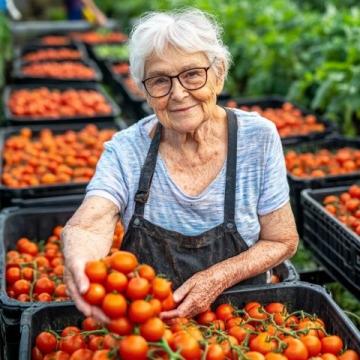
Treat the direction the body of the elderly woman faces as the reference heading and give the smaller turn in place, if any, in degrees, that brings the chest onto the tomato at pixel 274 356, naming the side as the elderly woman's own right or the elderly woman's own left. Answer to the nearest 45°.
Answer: approximately 45° to the elderly woman's own left

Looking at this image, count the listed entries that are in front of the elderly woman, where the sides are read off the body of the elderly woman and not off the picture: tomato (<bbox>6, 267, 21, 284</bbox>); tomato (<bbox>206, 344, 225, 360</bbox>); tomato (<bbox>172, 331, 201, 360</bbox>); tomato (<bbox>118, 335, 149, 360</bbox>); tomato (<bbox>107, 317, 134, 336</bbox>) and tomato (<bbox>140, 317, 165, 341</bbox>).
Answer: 5

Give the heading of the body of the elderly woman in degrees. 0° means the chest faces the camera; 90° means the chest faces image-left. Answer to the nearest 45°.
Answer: approximately 0°

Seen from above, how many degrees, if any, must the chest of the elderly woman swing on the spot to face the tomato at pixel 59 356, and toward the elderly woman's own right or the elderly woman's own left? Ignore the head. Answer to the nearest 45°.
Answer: approximately 45° to the elderly woman's own right

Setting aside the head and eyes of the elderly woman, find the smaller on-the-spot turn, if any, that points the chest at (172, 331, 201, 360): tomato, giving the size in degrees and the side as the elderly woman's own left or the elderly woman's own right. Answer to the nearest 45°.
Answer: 0° — they already face it

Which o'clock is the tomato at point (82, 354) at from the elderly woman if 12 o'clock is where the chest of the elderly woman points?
The tomato is roughly at 1 o'clock from the elderly woman.

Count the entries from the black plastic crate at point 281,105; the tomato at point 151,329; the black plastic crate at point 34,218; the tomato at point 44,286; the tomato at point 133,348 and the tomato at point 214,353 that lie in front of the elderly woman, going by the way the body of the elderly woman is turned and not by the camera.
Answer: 3

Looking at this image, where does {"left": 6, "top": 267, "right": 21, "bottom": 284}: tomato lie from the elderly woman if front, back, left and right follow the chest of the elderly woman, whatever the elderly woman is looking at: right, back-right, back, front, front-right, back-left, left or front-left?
back-right

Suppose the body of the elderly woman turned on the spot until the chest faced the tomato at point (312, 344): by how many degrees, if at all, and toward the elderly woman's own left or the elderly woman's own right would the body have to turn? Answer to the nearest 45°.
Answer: approximately 45° to the elderly woman's own left

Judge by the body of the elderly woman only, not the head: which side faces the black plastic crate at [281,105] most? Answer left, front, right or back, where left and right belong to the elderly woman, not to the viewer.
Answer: back

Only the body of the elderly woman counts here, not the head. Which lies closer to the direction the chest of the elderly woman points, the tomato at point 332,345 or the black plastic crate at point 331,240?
the tomato
